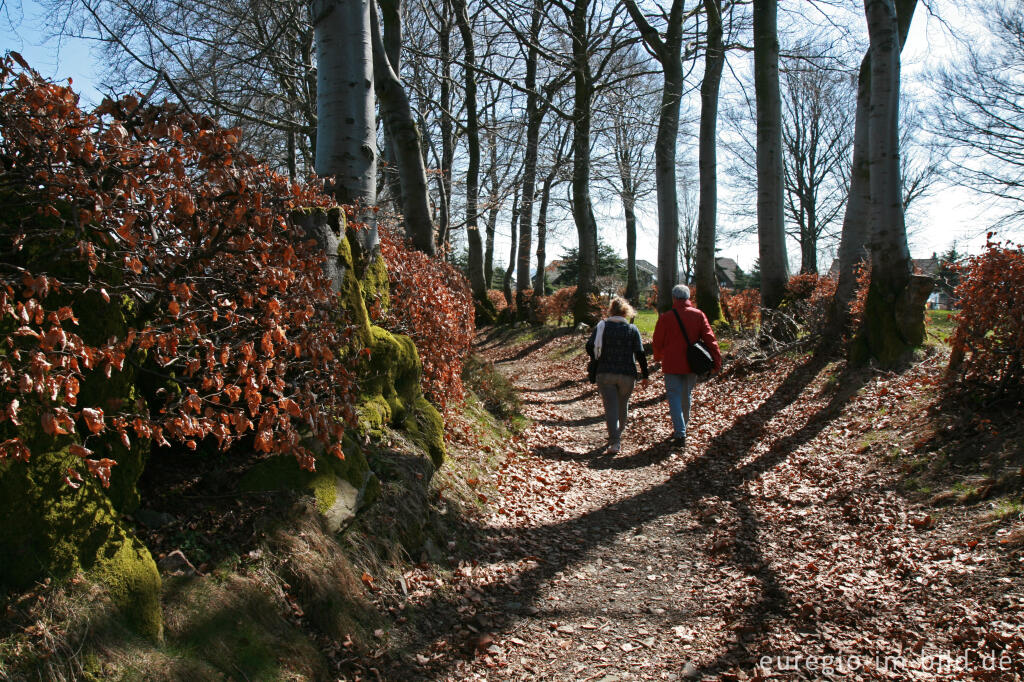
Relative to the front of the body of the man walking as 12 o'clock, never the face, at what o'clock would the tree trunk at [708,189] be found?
The tree trunk is roughly at 12 o'clock from the man walking.

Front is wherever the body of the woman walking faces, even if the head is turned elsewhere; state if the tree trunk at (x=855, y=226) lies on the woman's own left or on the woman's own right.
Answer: on the woman's own right

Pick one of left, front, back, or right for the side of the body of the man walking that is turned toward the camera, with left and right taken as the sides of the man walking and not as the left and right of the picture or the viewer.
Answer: back

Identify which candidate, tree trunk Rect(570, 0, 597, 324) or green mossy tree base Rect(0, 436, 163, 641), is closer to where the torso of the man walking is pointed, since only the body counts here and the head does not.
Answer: the tree trunk

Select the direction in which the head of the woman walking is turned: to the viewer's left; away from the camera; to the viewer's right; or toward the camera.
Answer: away from the camera

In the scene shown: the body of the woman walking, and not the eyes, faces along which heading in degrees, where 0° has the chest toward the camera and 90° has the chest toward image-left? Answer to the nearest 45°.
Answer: approximately 180°

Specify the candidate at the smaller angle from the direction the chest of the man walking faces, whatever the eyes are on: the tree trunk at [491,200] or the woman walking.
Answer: the tree trunk

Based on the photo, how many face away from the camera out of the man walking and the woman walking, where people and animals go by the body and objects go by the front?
2

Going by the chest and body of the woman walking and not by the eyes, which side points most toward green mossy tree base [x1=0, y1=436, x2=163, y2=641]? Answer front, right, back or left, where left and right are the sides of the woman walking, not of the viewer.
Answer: back
